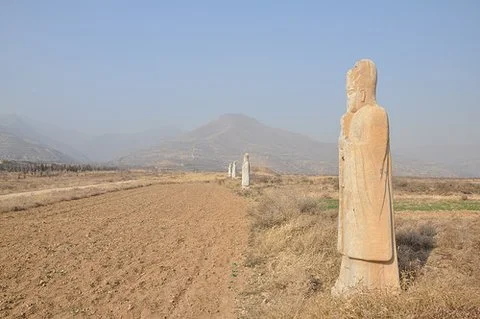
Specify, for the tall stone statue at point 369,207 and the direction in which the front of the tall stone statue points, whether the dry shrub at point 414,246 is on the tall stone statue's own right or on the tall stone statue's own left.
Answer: on the tall stone statue's own right

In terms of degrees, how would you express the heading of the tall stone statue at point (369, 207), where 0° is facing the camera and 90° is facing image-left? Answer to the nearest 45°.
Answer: approximately 90°
